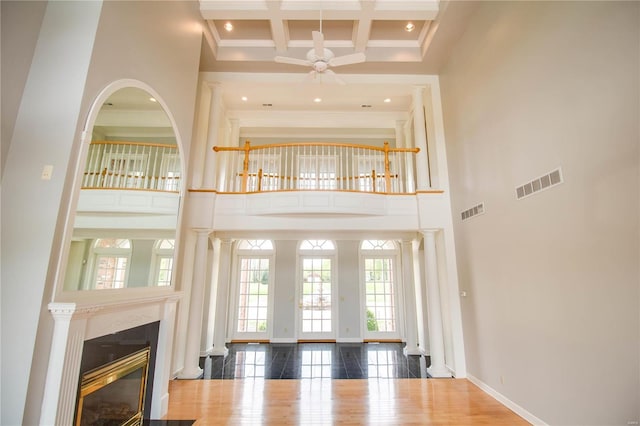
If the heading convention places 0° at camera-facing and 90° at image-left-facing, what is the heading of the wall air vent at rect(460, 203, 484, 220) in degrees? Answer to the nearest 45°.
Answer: approximately 45°

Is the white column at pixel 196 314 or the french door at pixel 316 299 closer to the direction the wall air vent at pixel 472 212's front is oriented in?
the white column

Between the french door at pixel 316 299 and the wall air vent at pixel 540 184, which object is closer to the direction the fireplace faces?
the wall air vent

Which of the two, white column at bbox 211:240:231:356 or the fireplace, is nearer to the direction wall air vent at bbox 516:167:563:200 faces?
the fireplace

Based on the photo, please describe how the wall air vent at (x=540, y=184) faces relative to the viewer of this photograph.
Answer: facing the viewer and to the left of the viewer

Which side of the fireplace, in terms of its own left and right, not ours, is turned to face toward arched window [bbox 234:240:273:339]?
left

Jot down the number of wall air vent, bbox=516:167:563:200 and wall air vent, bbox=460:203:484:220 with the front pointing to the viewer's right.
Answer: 0

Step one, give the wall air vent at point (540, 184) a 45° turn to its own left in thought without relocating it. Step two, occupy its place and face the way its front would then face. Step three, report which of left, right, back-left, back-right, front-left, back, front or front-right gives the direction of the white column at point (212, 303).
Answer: right

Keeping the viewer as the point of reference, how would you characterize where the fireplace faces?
facing the viewer and to the right of the viewer

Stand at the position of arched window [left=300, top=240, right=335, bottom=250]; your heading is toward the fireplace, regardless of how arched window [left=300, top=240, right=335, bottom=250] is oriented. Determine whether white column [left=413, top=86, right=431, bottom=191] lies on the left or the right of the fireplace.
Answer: left

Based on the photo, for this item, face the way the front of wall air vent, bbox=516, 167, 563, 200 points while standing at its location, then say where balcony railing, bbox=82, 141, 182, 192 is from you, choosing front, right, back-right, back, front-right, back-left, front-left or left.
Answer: front

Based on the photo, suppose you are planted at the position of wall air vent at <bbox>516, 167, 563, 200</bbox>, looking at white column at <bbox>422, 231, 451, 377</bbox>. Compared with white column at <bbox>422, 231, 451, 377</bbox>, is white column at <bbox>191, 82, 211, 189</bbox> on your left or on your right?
left

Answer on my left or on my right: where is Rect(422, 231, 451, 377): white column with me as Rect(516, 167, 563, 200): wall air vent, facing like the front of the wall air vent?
on my right

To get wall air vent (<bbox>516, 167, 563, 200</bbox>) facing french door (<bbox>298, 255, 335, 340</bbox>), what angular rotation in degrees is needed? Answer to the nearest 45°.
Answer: approximately 90° to its right

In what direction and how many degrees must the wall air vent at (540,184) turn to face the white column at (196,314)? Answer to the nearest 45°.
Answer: approximately 45° to its right

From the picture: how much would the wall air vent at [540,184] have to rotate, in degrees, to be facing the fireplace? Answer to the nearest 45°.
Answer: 0° — it already faces it
